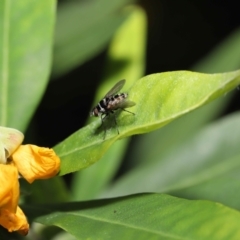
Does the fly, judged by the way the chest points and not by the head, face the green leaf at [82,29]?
no

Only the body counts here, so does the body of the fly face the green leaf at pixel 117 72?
no
